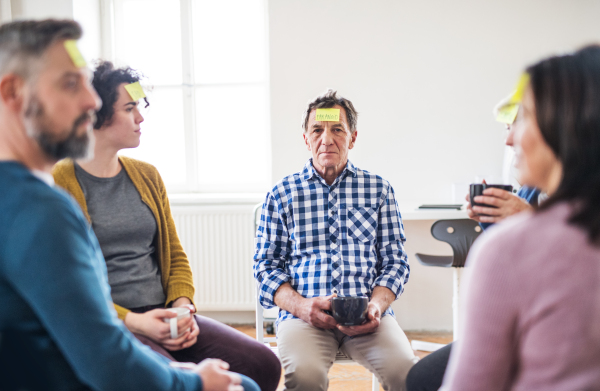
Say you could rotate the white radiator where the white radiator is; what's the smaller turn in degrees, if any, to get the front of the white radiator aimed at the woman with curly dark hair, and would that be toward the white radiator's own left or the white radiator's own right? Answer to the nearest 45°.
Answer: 0° — it already faces them

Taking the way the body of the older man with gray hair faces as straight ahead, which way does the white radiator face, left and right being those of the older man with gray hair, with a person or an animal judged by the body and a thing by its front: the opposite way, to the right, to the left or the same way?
the same way

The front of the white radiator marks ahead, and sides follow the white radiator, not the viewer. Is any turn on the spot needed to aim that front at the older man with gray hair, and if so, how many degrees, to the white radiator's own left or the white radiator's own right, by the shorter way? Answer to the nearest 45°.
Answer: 0° — it already faces them

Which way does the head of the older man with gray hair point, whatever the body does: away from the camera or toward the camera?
toward the camera

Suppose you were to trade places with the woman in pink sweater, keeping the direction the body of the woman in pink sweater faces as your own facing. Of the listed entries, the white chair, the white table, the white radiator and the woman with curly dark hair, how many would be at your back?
0

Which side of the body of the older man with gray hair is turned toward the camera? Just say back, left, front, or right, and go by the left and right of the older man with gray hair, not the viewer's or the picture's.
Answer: front

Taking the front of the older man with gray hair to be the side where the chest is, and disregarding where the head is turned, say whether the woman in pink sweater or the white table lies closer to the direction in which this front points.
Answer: the woman in pink sweater

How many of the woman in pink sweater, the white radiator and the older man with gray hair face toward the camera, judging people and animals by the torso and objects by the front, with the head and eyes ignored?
2

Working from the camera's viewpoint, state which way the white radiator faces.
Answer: facing the viewer

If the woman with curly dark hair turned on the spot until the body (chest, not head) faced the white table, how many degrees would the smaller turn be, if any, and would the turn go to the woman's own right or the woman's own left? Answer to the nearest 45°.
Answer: approximately 90° to the woman's own left

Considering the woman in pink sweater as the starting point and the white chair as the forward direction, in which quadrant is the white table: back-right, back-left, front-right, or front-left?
front-right

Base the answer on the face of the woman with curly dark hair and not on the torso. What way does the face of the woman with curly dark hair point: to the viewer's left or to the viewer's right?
to the viewer's right

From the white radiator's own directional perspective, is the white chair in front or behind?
in front

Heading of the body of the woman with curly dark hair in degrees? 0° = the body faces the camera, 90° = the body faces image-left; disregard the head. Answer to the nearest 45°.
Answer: approximately 315°

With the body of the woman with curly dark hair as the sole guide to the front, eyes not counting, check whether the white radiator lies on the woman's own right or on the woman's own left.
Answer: on the woman's own left

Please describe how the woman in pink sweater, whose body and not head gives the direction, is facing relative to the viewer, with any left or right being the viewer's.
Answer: facing away from the viewer and to the left of the viewer
